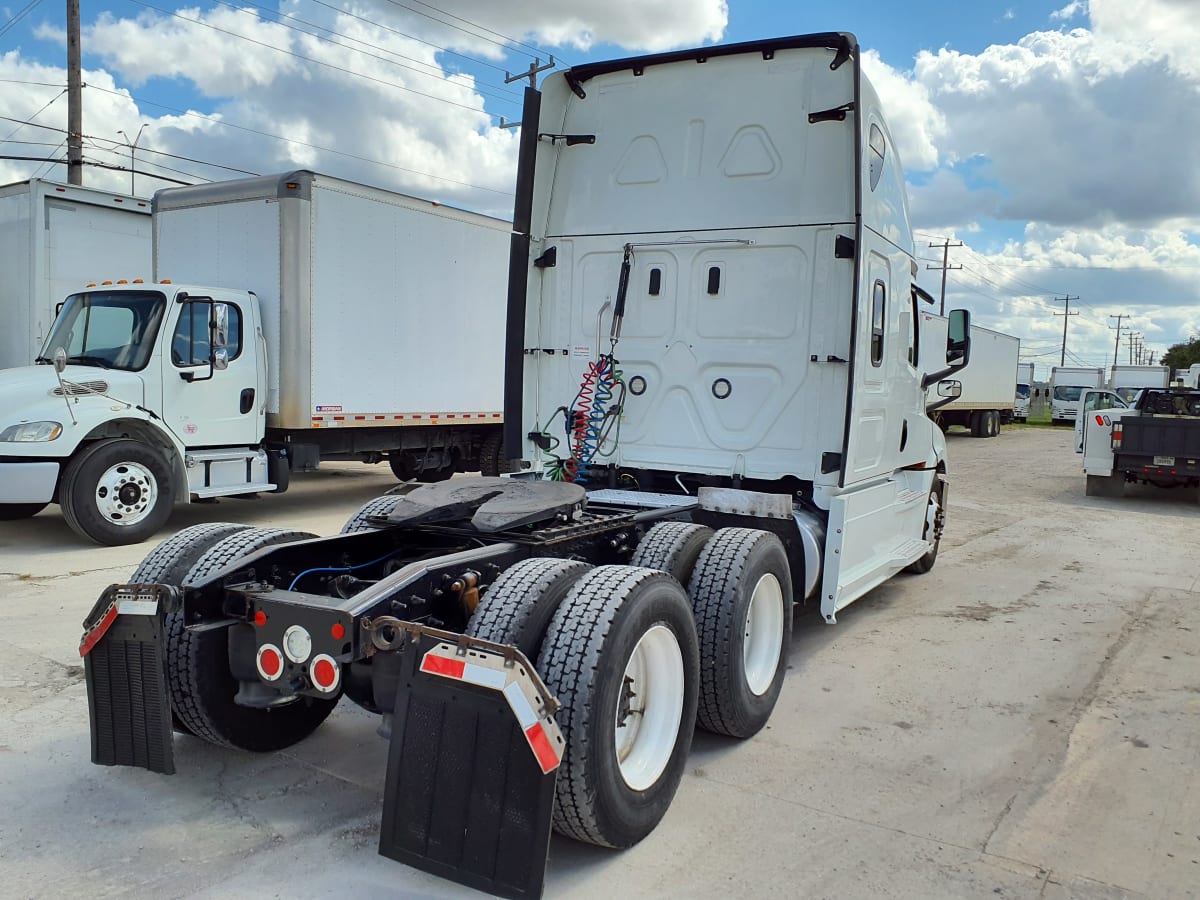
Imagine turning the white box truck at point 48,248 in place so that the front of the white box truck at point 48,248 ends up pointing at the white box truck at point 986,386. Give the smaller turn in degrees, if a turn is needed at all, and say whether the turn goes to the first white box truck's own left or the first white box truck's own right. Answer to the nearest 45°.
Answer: approximately 135° to the first white box truck's own right

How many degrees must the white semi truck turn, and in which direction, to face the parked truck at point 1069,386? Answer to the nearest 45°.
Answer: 0° — it already faces it

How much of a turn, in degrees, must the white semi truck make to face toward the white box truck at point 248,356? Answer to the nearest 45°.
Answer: approximately 90° to its left

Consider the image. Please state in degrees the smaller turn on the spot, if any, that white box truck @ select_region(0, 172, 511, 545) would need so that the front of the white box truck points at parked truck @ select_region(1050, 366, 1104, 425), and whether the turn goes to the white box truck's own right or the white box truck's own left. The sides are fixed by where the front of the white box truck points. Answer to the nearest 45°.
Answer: approximately 180°

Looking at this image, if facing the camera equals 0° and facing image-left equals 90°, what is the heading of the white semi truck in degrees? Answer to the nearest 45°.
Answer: approximately 225°

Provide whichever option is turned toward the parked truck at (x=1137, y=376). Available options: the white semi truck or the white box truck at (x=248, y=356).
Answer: the white semi truck

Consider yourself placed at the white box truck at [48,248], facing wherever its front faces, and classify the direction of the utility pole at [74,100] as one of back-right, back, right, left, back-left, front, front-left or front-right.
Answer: front-right

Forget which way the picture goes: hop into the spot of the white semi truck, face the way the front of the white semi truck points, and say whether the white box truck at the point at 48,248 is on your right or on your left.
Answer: on your left

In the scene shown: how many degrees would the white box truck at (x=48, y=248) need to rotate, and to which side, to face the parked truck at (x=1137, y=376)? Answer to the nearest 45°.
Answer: approximately 135° to its right

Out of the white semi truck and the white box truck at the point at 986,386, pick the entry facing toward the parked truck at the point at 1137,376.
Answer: the white semi truck

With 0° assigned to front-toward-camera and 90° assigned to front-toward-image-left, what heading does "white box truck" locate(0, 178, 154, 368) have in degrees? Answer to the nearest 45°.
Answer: approximately 135°

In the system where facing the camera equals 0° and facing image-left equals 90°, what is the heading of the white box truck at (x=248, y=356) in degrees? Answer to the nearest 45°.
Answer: approximately 45°
